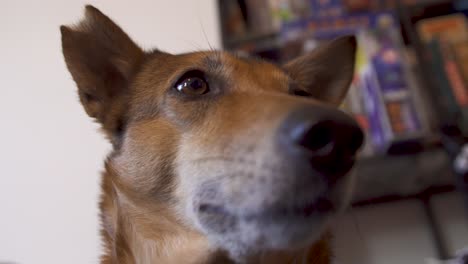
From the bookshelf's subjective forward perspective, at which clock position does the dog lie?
The dog is roughly at 1 o'clock from the bookshelf.

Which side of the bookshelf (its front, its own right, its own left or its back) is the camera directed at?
front
